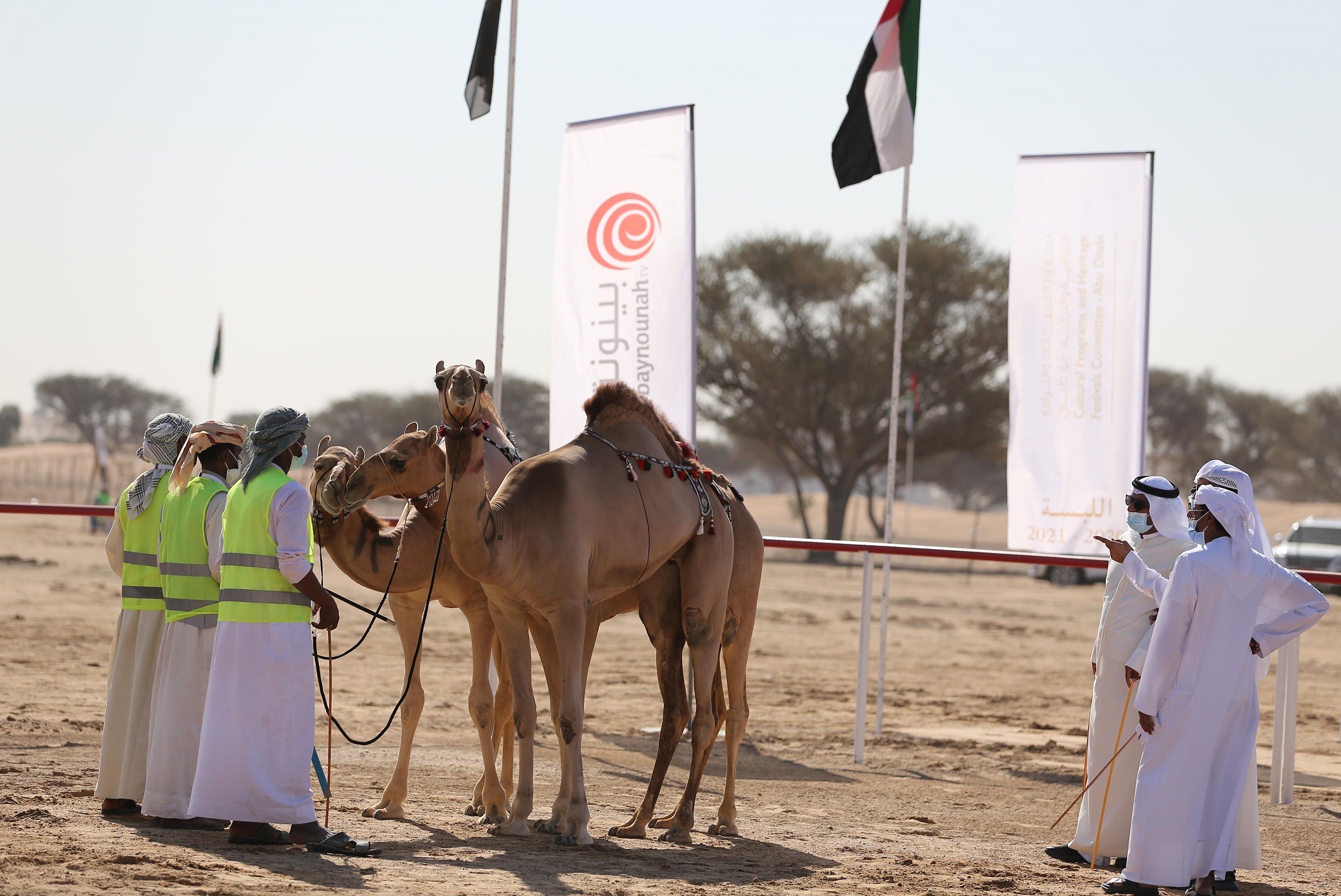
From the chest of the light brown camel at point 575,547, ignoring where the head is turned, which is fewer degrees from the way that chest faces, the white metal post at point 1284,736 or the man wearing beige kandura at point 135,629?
the man wearing beige kandura

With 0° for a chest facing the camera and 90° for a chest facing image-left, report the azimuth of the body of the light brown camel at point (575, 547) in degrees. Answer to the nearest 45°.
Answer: approximately 45°

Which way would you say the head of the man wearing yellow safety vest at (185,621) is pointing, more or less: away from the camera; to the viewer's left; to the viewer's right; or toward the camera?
to the viewer's right

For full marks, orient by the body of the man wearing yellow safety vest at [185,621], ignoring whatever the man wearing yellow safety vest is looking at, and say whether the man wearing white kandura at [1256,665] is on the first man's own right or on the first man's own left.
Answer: on the first man's own right

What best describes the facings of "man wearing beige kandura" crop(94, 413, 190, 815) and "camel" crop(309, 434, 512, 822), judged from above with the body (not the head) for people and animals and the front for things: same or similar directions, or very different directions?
very different directions

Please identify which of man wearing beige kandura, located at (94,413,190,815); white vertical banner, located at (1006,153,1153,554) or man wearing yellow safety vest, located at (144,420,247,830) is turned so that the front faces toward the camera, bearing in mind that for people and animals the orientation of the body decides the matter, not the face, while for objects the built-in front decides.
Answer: the white vertical banner

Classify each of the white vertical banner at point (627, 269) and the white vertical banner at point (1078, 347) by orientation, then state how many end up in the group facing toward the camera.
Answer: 2

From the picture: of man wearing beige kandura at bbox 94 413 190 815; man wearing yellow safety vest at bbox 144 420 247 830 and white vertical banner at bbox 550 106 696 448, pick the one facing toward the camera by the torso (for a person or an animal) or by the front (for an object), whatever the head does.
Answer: the white vertical banner

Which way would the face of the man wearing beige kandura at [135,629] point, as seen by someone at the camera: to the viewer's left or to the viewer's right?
to the viewer's right

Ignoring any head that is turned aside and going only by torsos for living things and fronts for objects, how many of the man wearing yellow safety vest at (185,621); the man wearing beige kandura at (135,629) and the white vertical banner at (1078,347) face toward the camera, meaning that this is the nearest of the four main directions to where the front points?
1

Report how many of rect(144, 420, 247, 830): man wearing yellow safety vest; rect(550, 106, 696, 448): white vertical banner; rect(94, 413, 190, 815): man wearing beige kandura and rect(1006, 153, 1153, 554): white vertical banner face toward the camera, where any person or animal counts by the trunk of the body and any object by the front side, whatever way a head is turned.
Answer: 2

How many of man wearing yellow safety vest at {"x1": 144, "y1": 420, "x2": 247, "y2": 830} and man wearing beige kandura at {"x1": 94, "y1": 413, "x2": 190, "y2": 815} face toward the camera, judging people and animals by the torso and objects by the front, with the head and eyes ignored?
0

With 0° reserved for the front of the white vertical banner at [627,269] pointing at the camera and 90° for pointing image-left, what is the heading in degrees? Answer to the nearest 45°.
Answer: approximately 0°

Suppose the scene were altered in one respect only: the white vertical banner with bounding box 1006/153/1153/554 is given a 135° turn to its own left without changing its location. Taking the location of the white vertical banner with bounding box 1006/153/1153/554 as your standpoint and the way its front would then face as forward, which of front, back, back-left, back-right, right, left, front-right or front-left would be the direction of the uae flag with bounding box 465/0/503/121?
back-left
